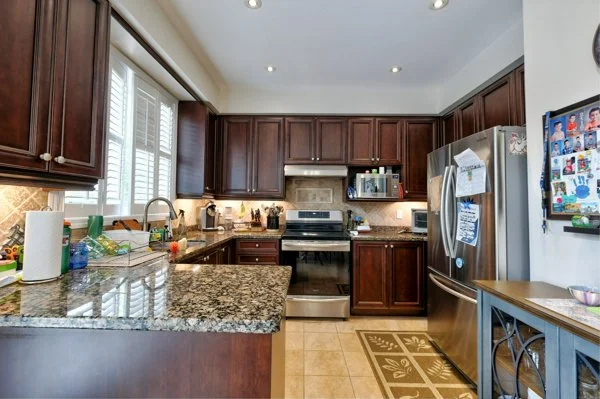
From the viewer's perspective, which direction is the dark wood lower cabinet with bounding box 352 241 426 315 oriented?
toward the camera

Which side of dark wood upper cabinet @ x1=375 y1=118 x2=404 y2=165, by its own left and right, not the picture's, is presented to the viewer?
front

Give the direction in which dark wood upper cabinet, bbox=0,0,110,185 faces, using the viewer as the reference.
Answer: facing the viewer and to the right of the viewer

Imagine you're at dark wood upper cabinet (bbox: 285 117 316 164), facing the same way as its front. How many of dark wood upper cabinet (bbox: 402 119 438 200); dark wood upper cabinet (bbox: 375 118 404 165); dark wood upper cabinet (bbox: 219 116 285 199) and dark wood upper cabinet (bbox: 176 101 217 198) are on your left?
2

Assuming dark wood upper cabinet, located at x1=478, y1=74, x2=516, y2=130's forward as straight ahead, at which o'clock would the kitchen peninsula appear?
The kitchen peninsula is roughly at 11 o'clock from the dark wood upper cabinet.

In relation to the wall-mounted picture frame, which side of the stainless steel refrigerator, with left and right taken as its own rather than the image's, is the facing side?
left

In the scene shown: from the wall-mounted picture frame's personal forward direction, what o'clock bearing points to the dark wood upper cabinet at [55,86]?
The dark wood upper cabinet is roughly at 12 o'clock from the wall-mounted picture frame.

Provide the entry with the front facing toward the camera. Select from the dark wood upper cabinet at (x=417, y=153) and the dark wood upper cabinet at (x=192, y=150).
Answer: the dark wood upper cabinet at (x=417, y=153)

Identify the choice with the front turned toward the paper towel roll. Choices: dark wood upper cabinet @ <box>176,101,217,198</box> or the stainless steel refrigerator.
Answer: the stainless steel refrigerator

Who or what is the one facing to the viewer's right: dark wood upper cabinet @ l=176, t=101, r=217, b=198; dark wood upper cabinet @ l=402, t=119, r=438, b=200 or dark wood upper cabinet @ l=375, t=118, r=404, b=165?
dark wood upper cabinet @ l=176, t=101, r=217, b=198

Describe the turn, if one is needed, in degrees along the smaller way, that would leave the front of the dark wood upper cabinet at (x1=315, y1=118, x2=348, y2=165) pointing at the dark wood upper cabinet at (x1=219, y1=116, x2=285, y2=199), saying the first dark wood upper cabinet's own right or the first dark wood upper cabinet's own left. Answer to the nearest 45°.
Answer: approximately 90° to the first dark wood upper cabinet's own right

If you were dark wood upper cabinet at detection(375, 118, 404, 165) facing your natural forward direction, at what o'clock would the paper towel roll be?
The paper towel roll is roughly at 1 o'clock from the dark wood upper cabinet.
